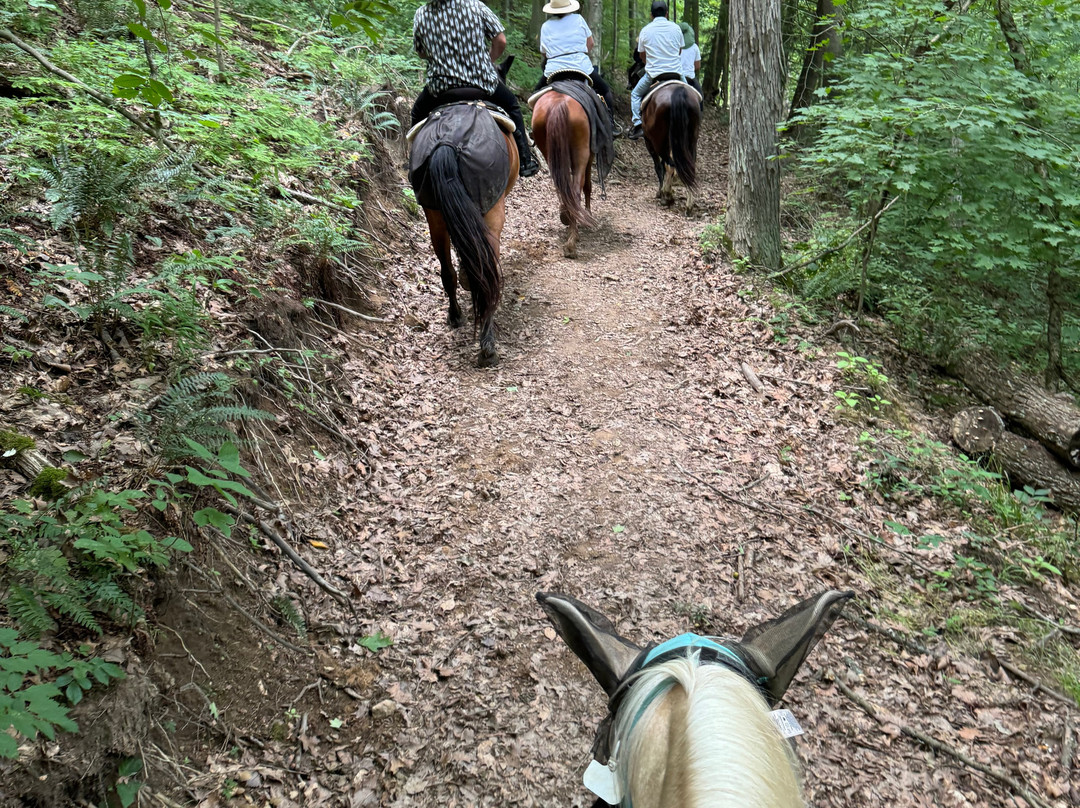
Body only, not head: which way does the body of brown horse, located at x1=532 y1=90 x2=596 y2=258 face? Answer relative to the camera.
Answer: away from the camera

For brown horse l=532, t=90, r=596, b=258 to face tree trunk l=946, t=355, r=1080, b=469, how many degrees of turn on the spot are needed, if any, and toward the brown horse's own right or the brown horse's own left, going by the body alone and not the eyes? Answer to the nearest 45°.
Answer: approximately 135° to the brown horse's own right

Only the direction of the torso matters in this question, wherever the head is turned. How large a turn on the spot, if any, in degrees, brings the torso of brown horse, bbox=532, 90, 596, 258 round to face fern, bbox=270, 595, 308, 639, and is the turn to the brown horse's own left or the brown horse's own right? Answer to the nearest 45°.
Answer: approximately 180°

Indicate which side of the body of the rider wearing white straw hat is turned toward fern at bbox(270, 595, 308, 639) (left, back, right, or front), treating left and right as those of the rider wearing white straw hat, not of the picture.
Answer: back

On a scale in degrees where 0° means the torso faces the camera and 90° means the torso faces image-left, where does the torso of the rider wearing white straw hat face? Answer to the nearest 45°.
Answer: approximately 180°

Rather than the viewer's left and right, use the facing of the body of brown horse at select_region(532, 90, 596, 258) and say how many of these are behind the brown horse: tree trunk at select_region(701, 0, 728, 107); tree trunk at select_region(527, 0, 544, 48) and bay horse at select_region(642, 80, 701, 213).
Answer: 0

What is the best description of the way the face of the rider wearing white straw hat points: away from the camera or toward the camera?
away from the camera

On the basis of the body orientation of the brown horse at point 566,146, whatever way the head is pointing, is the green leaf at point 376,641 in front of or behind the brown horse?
behind

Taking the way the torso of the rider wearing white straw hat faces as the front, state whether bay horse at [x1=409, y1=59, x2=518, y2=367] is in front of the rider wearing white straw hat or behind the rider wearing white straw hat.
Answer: behind

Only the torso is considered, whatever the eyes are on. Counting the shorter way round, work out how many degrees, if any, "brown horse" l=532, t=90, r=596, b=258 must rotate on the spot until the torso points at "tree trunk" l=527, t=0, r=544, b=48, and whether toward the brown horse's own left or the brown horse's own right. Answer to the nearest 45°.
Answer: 0° — it already faces it

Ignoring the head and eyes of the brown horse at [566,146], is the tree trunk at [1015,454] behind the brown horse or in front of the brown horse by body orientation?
behind

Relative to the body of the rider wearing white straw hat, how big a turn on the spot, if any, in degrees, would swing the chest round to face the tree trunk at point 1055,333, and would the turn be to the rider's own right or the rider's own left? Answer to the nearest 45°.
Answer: approximately 135° to the rider's own right

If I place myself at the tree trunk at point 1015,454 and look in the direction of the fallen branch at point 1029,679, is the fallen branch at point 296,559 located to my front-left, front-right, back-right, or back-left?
front-right
